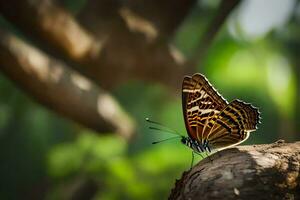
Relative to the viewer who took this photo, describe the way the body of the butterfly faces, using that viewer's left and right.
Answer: facing to the left of the viewer

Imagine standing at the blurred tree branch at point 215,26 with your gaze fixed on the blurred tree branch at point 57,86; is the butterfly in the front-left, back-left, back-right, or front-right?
front-left
